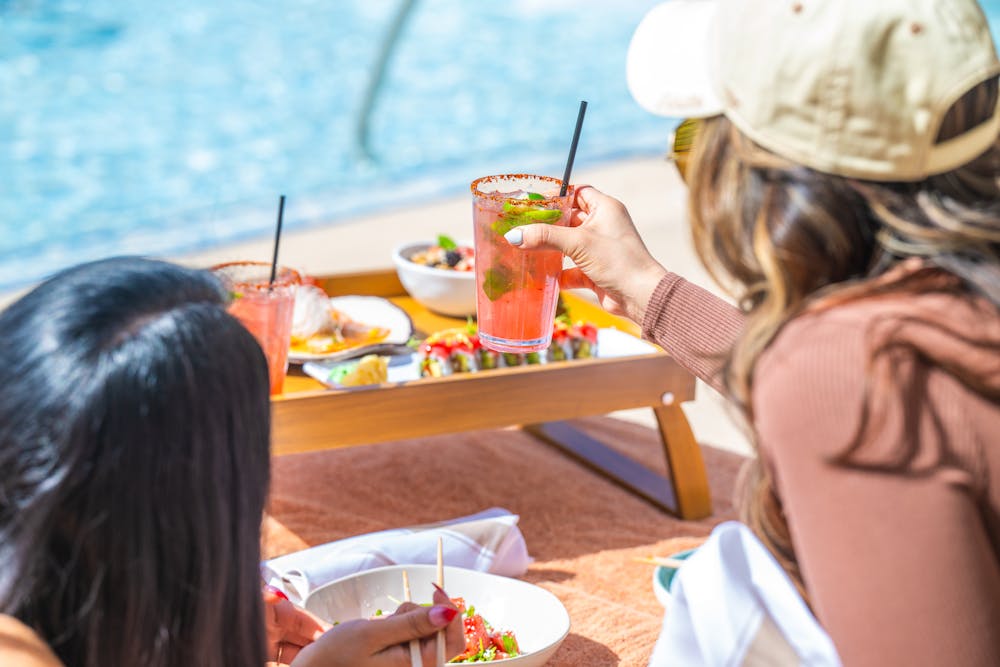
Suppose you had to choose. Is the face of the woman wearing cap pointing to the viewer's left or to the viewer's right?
to the viewer's left

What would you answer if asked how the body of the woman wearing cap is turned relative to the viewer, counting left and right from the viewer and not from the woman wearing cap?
facing away from the viewer and to the left of the viewer

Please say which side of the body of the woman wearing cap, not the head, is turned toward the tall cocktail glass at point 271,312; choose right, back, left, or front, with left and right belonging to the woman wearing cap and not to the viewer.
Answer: front

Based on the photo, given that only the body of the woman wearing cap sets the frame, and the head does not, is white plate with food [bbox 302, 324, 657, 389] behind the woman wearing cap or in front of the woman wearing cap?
in front

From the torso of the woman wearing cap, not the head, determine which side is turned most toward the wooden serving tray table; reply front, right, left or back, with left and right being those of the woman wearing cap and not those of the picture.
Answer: front

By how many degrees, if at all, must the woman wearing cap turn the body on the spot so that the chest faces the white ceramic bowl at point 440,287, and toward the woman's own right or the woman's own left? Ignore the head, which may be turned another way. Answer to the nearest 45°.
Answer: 0° — they already face it

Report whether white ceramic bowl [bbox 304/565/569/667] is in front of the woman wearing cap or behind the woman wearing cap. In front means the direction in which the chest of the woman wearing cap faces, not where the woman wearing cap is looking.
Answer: in front
